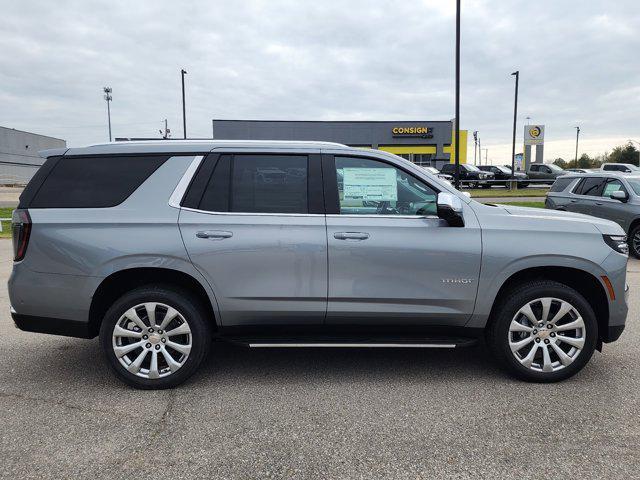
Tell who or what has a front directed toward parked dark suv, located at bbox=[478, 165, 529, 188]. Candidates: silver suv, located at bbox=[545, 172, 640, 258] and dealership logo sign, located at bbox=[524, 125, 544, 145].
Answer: the dealership logo sign

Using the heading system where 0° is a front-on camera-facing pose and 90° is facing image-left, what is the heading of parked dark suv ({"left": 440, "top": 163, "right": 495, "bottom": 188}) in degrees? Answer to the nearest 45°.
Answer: approximately 315°

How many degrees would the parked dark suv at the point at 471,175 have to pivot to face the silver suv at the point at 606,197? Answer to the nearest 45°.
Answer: approximately 45° to its right

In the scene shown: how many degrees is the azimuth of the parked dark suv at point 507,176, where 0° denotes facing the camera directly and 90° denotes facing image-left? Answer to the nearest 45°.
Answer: approximately 315°

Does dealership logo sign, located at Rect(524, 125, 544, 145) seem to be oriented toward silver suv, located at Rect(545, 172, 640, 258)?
yes

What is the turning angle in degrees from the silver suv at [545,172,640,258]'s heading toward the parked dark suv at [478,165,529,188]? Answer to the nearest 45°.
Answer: approximately 135° to its left

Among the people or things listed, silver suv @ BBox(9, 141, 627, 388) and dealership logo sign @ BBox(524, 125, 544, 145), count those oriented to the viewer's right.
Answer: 1

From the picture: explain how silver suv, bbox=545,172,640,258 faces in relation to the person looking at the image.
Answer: facing the viewer and to the right of the viewer

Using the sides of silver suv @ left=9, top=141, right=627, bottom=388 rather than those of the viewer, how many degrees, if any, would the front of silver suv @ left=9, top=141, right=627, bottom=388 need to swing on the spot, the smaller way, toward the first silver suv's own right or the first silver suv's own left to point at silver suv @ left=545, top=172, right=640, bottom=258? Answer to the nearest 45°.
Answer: approximately 45° to the first silver suv's own left

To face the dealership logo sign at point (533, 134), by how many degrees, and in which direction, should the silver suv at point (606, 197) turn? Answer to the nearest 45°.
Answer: approximately 135° to its left

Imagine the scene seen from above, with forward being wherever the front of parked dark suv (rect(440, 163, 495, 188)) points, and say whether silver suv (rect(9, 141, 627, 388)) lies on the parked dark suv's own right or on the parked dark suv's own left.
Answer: on the parked dark suv's own right

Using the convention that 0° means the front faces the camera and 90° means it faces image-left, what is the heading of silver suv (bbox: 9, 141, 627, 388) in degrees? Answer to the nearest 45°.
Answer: approximately 270°

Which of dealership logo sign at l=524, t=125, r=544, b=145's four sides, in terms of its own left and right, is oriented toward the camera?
front

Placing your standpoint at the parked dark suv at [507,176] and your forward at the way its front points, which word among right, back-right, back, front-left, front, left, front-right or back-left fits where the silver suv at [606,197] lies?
front-right
